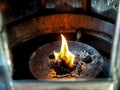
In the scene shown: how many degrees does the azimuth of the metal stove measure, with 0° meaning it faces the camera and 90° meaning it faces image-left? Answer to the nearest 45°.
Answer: approximately 0°
